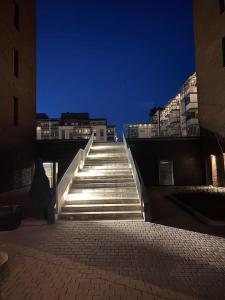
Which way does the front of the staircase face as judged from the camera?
facing the viewer
